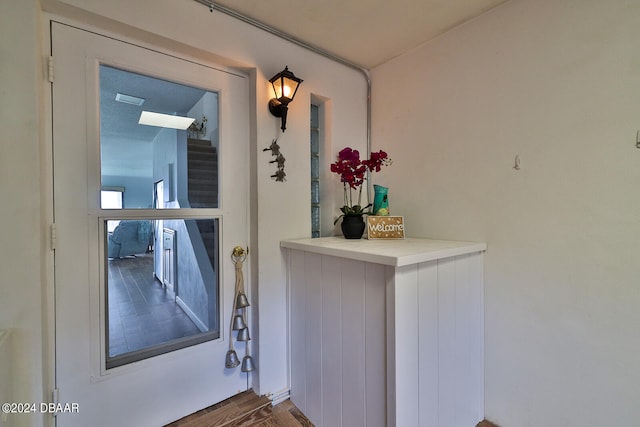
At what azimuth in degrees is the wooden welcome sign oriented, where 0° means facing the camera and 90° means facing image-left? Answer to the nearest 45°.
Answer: approximately 0°

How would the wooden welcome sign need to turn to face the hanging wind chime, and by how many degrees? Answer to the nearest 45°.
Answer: approximately 90° to its right

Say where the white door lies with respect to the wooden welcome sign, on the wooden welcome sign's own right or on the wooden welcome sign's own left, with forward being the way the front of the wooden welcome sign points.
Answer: on the wooden welcome sign's own right
